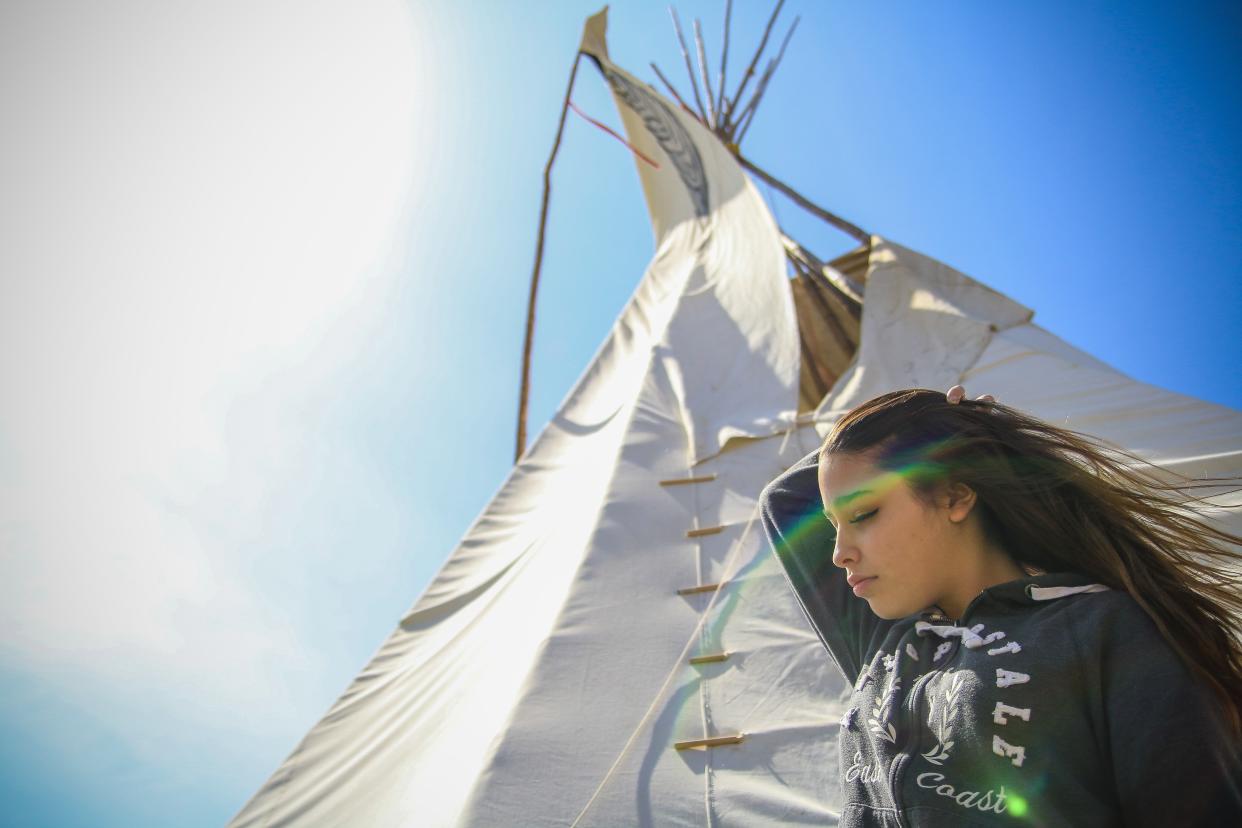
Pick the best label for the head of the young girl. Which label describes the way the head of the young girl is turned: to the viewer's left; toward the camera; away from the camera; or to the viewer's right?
to the viewer's left

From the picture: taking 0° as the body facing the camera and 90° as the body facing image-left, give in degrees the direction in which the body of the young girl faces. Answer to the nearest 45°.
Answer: approximately 45°

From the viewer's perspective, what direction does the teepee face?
toward the camera
